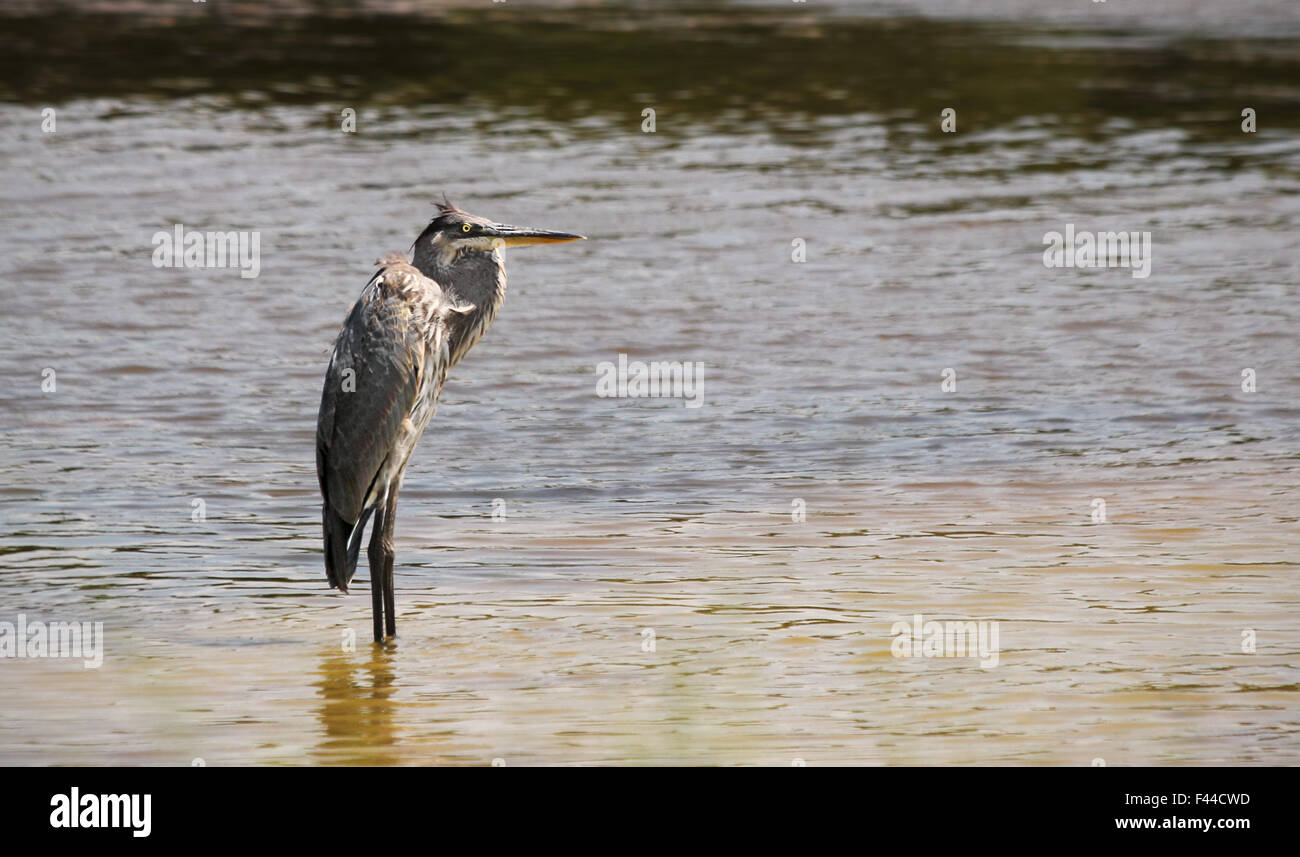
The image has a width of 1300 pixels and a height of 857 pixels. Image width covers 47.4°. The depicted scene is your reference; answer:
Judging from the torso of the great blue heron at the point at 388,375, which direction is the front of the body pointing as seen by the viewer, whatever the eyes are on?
to the viewer's right
